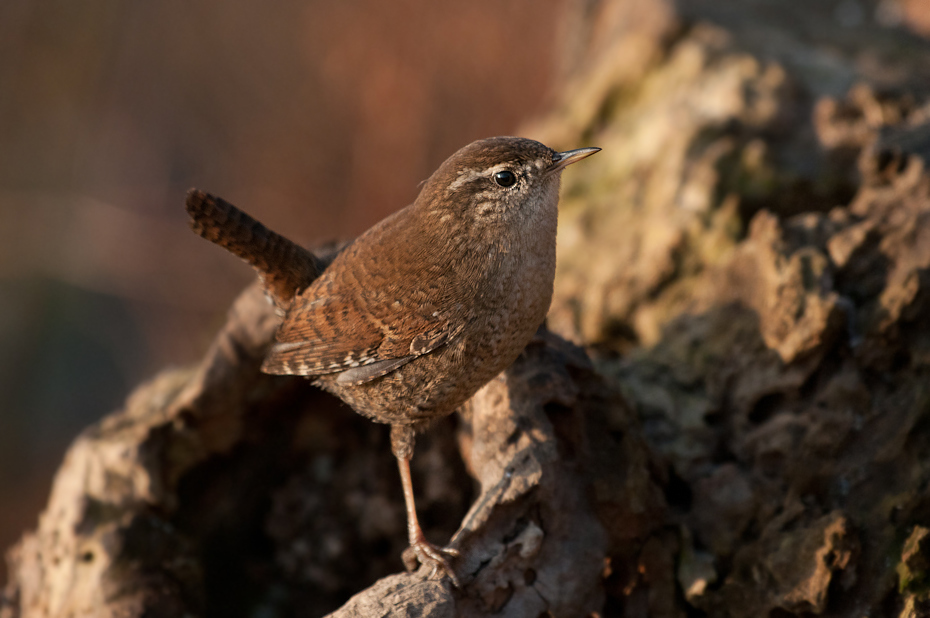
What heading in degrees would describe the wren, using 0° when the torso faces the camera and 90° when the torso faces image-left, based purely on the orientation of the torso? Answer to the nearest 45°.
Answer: approximately 270°
